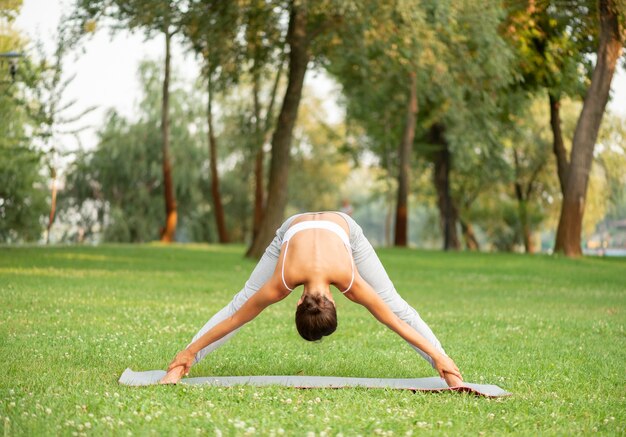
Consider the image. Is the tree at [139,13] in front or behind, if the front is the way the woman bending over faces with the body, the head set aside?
behind

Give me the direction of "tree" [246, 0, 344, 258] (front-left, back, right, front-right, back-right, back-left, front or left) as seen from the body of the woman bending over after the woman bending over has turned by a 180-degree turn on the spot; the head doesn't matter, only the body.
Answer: front

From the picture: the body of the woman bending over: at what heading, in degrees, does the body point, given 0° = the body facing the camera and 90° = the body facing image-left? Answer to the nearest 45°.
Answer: approximately 0°
